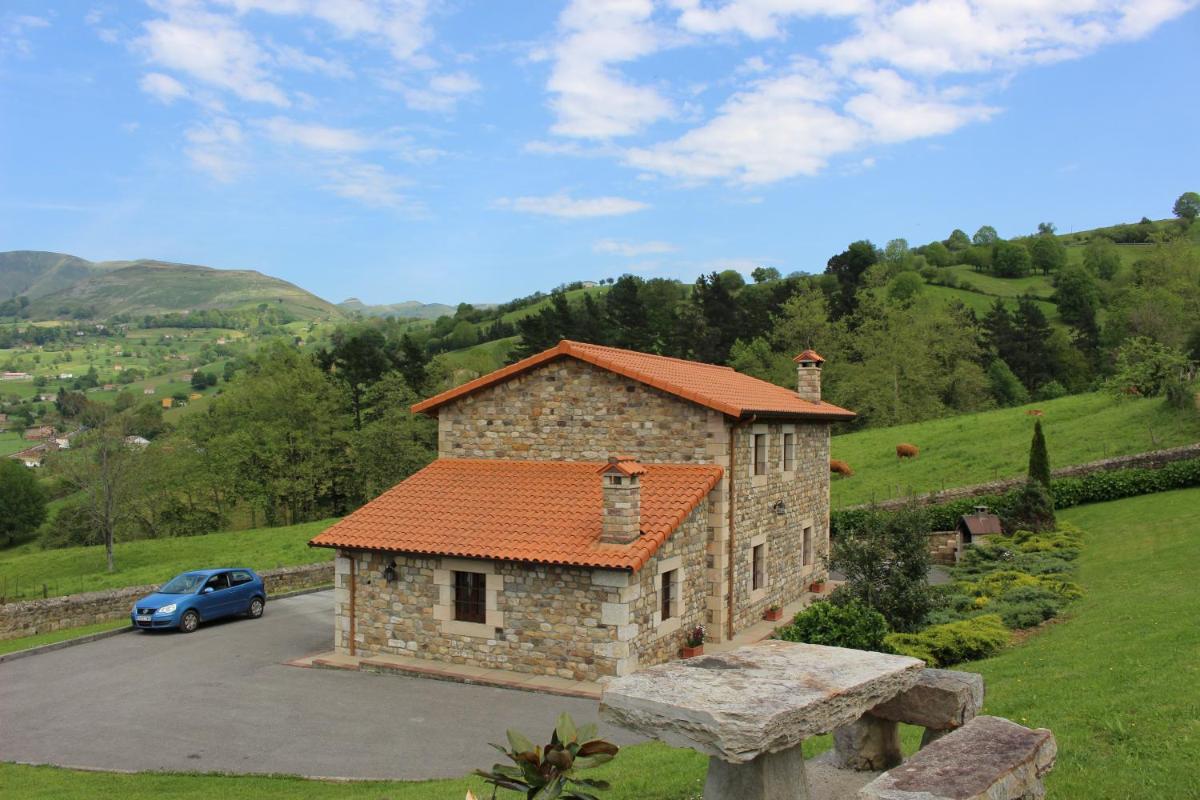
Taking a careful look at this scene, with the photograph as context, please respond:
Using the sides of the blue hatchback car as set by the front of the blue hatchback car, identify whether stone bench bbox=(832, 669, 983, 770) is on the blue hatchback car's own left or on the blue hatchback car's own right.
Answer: on the blue hatchback car's own left

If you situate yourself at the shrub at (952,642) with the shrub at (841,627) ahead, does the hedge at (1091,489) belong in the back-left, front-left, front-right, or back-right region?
back-right

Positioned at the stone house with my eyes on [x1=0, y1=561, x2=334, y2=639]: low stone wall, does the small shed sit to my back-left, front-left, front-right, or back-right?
back-right

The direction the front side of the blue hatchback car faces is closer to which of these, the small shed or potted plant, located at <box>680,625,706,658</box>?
the potted plant

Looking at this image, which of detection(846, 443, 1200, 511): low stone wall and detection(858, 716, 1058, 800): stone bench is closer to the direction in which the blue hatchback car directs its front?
the stone bench

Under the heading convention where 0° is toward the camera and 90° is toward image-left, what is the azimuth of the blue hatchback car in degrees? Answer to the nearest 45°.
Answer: approximately 45°

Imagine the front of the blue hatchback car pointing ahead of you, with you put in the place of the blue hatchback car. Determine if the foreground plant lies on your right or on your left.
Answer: on your left
